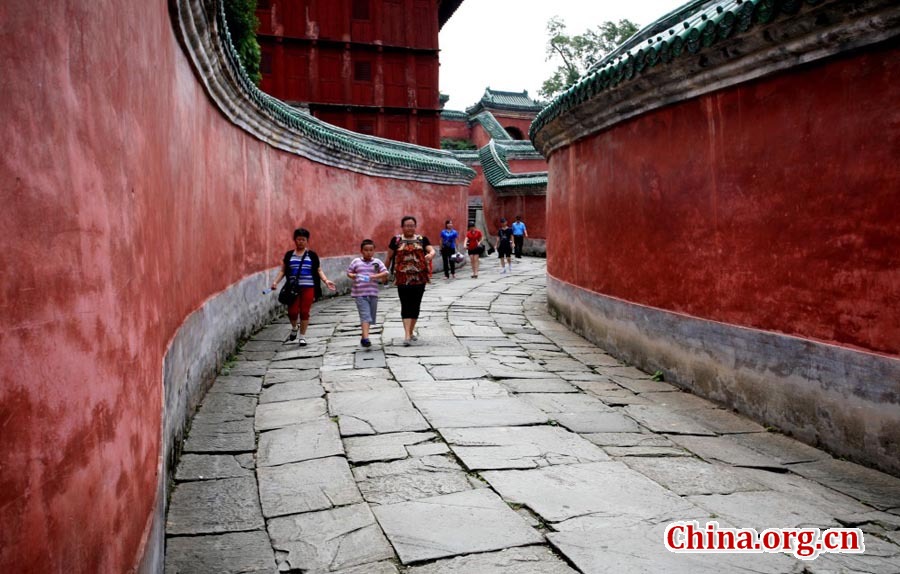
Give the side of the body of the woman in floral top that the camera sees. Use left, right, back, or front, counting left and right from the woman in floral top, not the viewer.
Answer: front

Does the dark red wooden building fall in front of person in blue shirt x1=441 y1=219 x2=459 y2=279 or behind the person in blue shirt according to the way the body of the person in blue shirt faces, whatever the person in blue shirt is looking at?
behind

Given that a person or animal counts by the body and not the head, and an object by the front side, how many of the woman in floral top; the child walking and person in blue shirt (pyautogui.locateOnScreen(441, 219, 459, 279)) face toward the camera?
3

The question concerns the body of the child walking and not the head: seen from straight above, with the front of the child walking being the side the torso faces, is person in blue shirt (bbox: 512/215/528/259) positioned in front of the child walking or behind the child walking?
behind

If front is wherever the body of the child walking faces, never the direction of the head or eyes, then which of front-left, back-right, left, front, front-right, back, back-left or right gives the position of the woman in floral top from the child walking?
left

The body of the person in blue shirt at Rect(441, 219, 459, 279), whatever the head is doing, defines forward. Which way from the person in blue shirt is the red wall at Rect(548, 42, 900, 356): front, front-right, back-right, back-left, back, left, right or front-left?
front

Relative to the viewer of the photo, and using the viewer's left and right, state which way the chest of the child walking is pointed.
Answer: facing the viewer

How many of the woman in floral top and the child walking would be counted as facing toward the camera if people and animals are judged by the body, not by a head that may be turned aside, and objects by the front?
2

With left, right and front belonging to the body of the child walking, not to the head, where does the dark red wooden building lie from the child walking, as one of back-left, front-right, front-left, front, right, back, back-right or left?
back

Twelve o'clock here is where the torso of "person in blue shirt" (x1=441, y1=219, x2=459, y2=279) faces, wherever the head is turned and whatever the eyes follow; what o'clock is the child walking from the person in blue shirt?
The child walking is roughly at 12 o'clock from the person in blue shirt.

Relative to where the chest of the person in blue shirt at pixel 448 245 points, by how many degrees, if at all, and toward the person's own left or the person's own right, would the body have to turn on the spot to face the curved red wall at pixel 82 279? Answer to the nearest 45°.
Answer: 0° — they already face it

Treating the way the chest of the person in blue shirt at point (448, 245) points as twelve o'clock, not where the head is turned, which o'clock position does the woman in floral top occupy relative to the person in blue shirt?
The woman in floral top is roughly at 12 o'clock from the person in blue shirt.
